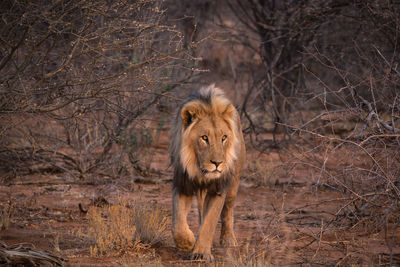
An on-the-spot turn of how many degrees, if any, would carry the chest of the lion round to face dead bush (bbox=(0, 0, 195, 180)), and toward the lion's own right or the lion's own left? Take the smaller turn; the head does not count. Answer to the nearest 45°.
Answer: approximately 135° to the lion's own right

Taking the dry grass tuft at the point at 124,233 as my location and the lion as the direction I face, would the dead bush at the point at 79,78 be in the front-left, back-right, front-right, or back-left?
back-left

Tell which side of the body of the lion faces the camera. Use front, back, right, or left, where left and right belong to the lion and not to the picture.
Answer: front

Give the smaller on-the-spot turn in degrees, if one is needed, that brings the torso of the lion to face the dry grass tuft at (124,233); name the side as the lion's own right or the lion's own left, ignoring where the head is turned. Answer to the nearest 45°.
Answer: approximately 90° to the lion's own right
